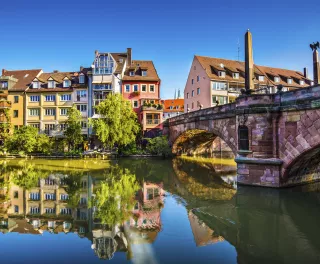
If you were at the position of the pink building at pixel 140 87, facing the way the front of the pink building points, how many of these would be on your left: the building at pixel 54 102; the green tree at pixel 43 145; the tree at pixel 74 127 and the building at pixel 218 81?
1

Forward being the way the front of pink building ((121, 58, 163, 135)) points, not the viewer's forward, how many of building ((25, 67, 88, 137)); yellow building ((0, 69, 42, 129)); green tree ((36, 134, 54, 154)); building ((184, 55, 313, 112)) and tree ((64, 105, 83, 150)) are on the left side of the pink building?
1

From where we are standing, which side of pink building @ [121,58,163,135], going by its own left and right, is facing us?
front

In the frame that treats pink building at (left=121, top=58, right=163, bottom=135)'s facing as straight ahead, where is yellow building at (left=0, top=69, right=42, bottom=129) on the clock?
The yellow building is roughly at 3 o'clock from the pink building.

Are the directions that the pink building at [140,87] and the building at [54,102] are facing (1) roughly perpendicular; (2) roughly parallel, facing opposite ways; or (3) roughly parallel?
roughly parallel

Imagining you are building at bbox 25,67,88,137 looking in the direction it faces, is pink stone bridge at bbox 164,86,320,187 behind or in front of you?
in front

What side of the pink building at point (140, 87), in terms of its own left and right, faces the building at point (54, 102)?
right

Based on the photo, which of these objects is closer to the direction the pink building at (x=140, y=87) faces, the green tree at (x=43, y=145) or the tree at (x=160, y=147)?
the tree

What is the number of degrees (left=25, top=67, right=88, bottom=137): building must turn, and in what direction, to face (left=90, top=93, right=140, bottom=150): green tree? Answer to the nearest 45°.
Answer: approximately 45° to its left

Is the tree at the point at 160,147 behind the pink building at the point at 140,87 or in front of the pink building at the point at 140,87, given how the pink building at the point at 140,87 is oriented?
in front

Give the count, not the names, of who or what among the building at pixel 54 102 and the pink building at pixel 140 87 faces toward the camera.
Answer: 2

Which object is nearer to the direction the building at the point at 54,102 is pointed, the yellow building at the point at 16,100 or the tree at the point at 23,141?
the tree

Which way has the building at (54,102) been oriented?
toward the camera
